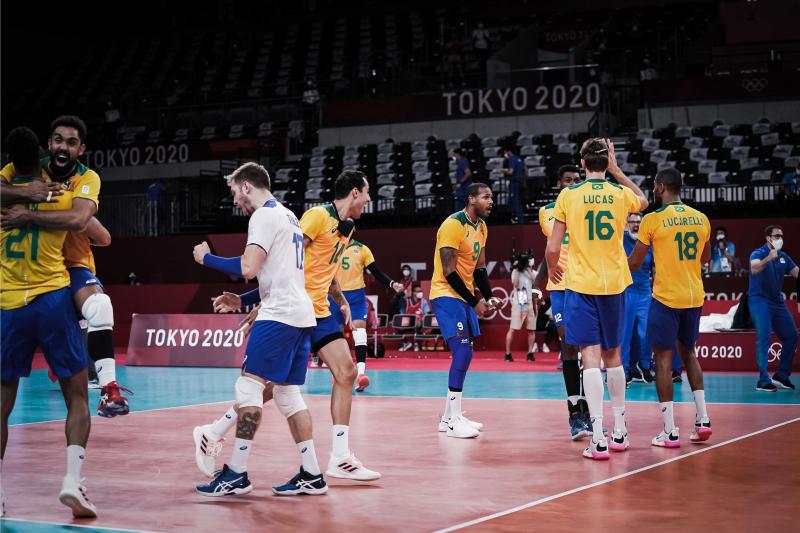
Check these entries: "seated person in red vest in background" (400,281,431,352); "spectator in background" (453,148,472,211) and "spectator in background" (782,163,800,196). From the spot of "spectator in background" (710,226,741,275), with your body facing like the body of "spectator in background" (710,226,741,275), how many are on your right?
2

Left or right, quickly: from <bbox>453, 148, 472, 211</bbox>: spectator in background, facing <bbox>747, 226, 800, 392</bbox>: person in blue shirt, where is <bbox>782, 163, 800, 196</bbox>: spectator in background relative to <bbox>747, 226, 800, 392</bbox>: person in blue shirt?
left

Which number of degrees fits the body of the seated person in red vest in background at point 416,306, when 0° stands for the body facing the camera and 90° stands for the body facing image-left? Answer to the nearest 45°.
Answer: approximately 0°

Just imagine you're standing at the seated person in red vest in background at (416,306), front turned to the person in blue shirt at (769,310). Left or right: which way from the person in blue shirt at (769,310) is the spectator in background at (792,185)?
left

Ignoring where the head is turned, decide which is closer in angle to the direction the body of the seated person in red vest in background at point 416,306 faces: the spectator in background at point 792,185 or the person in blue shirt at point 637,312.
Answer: the person in blue shirt

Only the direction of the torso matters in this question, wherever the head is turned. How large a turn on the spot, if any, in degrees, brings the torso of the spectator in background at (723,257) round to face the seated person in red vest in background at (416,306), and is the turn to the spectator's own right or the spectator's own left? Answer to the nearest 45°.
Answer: approximately 90° to the spectator's own right

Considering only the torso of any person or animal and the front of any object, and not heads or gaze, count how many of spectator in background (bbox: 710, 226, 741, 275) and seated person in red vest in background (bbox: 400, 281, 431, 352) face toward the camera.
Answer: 2

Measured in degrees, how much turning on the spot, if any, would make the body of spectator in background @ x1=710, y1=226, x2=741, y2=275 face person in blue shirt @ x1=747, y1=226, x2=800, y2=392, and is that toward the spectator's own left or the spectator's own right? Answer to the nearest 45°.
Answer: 0° — they already face them
